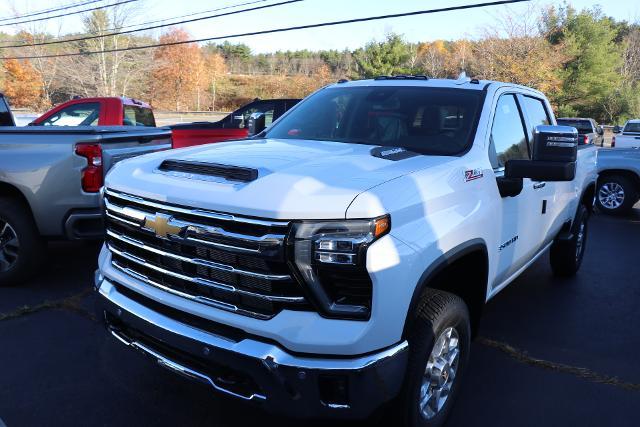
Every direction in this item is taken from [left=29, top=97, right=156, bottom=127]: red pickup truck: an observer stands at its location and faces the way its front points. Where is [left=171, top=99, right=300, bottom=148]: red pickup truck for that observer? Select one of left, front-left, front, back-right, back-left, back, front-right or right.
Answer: back

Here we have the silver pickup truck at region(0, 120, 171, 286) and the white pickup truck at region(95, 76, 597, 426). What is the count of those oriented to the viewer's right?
0

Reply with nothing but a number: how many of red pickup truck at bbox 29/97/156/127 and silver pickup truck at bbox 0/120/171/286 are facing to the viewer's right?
0

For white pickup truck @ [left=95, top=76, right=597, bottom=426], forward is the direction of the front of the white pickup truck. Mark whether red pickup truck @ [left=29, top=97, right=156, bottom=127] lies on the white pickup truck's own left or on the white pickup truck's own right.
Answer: on the white pickup truck's own right

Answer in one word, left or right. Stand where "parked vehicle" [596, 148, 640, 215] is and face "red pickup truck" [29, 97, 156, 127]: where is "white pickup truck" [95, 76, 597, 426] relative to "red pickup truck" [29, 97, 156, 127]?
left

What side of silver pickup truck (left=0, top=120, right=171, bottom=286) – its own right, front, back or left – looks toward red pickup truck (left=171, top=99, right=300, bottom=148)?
right

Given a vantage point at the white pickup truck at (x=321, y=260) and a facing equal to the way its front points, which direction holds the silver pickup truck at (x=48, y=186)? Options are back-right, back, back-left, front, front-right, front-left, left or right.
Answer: right

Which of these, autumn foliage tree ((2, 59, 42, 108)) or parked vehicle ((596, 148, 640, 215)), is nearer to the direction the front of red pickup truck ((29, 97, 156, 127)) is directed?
the autumn foliage tree

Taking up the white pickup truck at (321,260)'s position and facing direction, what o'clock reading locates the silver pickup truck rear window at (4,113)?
The silver pickup truck rear window is roughly at 3 o'clock from the white pickup truck.

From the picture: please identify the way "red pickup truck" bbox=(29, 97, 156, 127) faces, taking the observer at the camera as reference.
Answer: facing away from the viewer and to the left of the viewer

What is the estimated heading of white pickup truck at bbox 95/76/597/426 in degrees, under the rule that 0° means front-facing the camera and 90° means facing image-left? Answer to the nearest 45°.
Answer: approximately 45°

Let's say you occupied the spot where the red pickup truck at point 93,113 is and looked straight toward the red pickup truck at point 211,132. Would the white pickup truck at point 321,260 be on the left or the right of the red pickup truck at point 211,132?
right

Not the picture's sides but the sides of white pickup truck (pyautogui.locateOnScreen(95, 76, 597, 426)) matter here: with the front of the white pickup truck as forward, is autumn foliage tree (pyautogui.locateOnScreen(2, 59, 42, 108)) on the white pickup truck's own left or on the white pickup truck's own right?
on the white pickup truck's own right

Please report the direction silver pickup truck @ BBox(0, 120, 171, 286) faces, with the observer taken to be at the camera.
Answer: facing away from the viewer and to the left of the viewer

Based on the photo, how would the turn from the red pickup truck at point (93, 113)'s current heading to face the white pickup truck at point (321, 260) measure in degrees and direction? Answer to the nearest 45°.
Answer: approximately 135° to its left
